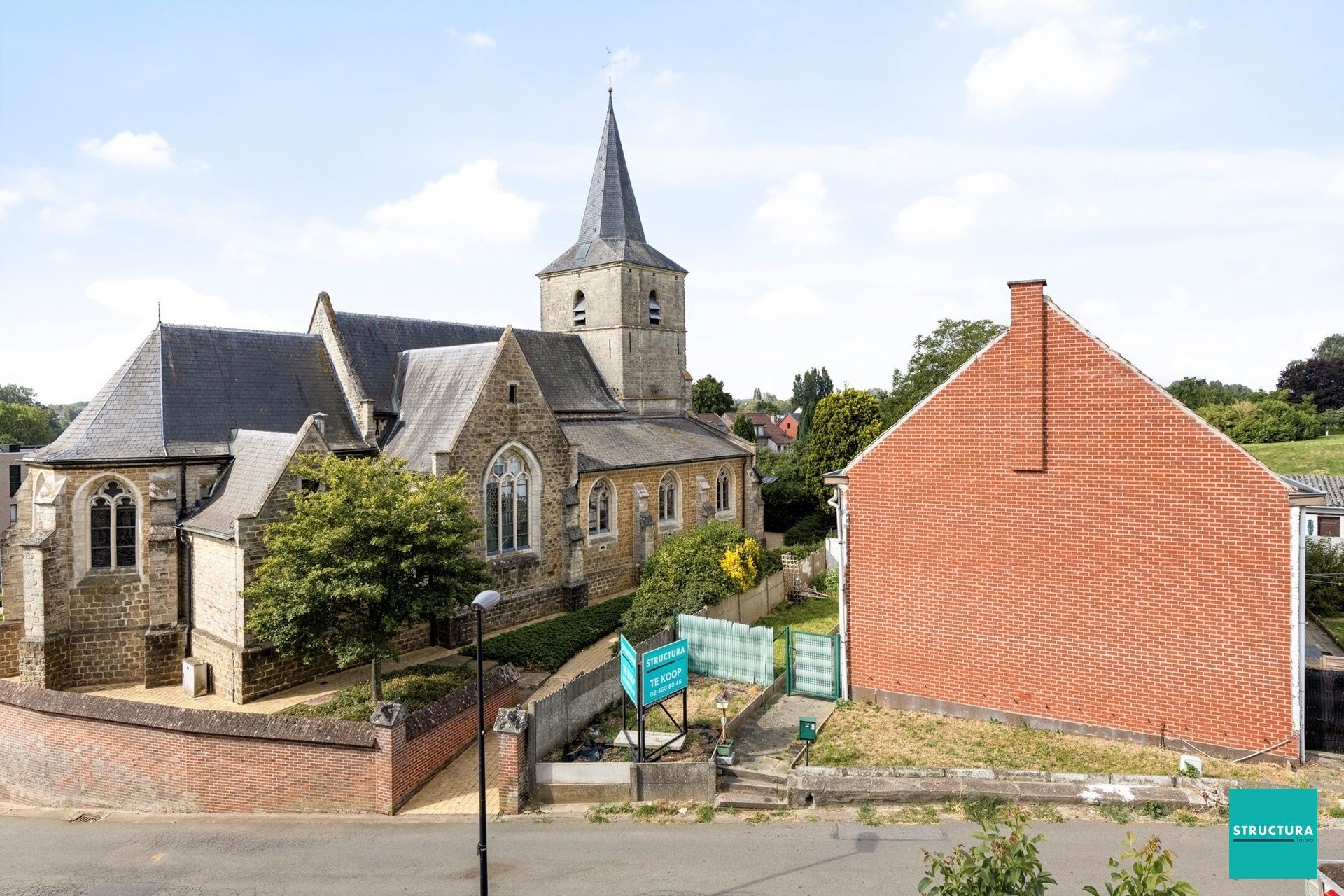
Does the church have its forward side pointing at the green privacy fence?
no

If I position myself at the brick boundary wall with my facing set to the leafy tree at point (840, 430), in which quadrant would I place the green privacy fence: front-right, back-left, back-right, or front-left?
front-right

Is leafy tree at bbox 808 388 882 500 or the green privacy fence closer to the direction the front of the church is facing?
the leafy tree

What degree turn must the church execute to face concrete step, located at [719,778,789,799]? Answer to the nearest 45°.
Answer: approximately 90° to its right

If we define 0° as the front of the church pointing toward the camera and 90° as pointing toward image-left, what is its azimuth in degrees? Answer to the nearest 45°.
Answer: approximately 225°

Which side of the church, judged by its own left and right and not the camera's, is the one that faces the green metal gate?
right

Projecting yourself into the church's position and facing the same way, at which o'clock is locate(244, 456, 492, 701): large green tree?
The large green tree is roughly at 4 o'clock from the church.

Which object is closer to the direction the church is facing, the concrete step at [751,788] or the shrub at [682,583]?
the shrub

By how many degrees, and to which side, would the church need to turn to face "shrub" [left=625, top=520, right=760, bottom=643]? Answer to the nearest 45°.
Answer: approximately 45° to its right

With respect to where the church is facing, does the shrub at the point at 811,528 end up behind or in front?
in front

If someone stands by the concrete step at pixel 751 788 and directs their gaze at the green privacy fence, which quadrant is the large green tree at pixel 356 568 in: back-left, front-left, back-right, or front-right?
front-left
